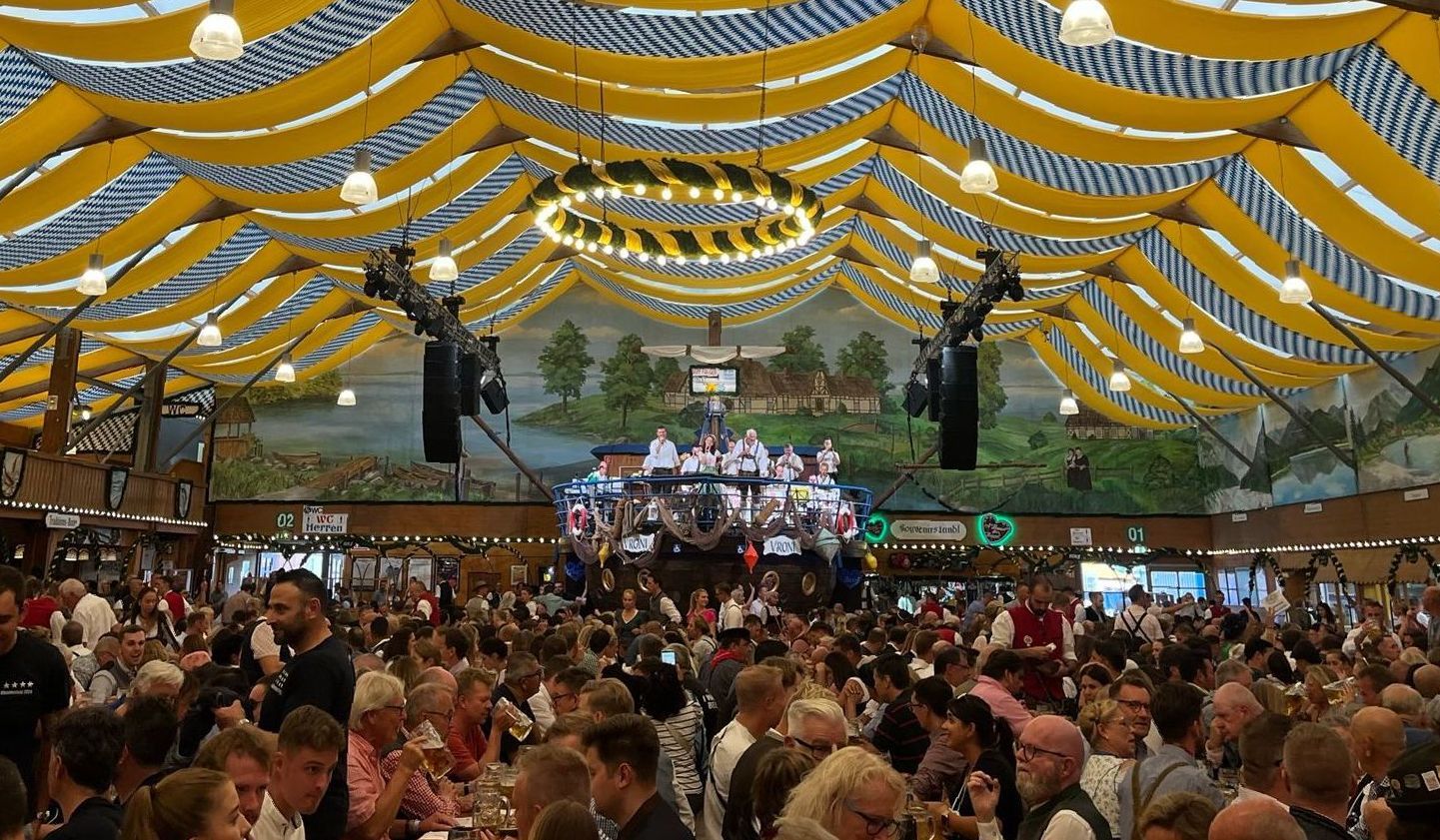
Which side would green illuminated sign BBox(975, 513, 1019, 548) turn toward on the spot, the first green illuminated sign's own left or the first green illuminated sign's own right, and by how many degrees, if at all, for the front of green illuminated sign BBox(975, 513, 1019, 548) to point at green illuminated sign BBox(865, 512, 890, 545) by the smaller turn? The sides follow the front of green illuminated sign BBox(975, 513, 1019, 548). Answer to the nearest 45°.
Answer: approximately 90° to the first green illuminated sign's own right

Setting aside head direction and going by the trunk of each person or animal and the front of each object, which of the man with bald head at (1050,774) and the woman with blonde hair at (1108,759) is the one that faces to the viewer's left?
the man with bald head

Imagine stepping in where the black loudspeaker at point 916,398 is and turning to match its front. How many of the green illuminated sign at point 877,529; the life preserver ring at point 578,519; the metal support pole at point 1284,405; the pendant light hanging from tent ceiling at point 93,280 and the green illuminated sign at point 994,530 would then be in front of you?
2

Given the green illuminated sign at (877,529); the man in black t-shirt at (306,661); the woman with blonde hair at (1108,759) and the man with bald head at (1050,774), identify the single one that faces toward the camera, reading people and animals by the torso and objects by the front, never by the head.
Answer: the green illuminated sign

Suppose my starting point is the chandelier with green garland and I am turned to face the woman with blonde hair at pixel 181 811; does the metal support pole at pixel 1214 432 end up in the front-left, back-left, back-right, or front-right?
back-left

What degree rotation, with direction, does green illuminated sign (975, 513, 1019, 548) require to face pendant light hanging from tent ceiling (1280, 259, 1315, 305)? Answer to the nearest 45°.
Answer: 0° — it already faces it

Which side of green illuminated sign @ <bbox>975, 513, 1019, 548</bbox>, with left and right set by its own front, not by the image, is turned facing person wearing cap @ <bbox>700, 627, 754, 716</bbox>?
front

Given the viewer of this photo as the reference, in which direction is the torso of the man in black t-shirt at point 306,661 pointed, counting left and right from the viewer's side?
facing to the left of the viewer

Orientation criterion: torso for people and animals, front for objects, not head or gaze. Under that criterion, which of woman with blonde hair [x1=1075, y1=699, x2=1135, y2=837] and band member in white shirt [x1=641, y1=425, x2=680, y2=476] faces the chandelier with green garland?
the band member in white shirt

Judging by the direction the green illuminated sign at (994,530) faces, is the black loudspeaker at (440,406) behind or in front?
in front

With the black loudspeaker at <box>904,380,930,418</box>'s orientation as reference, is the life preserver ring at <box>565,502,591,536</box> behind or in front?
in front

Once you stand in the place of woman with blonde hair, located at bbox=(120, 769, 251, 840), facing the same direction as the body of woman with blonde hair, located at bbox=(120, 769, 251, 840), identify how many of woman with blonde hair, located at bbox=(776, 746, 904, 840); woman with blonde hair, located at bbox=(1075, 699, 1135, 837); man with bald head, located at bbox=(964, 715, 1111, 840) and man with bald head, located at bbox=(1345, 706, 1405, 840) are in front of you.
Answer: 4

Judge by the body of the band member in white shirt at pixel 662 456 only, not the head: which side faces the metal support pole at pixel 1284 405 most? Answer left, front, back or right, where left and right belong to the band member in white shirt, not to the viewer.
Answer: left

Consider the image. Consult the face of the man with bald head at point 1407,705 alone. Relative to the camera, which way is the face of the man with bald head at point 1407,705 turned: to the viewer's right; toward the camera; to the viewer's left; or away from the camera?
away from the camera
